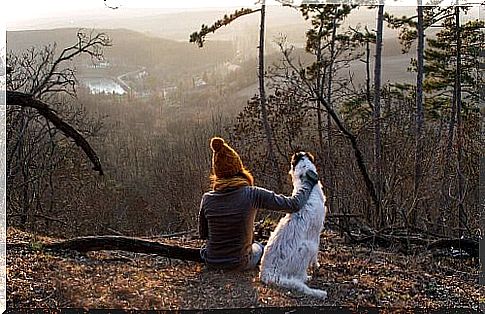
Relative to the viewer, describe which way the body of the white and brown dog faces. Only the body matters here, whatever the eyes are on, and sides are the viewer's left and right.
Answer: facing away from the viewer and to the right of the viewer

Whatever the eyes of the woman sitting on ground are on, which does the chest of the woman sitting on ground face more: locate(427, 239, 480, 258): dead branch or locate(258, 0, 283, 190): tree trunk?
the tree trunk

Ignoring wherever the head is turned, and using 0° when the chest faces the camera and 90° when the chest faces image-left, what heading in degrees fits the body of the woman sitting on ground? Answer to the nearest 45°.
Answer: approximately 180°

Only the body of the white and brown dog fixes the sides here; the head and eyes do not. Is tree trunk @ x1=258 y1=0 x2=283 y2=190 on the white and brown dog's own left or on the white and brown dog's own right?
on the white and brown dog's own left

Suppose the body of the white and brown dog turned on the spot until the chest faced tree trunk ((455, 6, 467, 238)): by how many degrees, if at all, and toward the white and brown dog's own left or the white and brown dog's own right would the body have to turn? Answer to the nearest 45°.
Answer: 0° — it already faces it

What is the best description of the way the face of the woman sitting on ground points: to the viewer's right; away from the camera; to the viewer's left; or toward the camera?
away from the camera

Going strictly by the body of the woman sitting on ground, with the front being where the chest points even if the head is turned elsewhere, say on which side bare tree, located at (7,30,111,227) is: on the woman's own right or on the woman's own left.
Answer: on the woman's own left

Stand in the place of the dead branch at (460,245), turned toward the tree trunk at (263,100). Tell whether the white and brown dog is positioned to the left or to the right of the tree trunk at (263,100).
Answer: left

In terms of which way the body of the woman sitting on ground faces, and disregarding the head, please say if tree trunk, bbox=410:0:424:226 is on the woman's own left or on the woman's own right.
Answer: on the woman's own right
